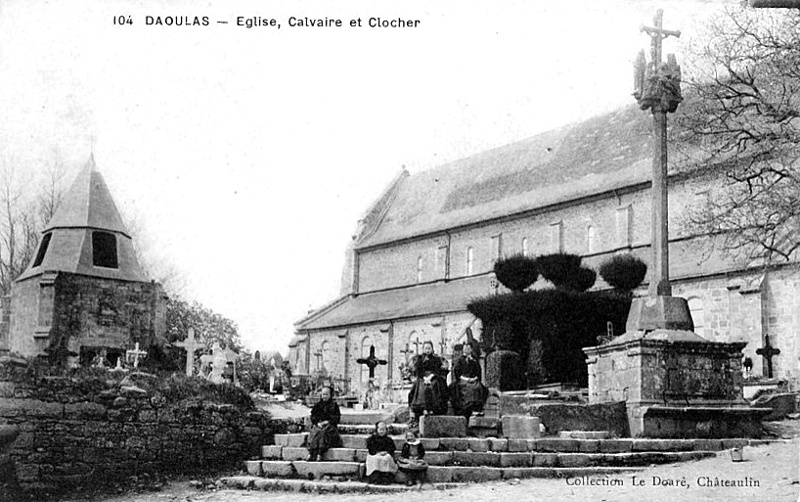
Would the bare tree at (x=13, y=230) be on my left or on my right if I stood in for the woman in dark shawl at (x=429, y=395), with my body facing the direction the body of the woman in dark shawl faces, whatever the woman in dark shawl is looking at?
on my right

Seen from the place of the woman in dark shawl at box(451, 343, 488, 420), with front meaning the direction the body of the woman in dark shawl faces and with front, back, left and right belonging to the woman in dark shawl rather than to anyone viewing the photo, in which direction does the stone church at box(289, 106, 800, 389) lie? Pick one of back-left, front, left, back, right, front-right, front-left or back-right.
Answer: back

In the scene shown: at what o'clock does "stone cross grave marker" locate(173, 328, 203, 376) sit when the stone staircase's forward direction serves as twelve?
The stone cross grave marker is roughly at 5 o'clock from the stone staircase.

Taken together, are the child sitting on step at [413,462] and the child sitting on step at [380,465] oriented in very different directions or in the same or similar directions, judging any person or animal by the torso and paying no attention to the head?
same or similar directions

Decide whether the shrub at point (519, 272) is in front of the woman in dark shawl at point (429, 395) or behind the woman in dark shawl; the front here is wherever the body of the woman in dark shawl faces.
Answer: behind

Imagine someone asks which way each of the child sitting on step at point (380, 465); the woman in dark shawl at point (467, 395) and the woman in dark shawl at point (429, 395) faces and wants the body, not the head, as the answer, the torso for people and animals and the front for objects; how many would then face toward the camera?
3

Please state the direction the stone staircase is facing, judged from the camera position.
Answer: facing the viewer

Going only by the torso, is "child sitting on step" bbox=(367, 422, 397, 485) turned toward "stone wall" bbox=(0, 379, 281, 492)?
no

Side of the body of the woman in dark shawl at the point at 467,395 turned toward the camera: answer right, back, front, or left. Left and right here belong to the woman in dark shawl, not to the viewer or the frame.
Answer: front

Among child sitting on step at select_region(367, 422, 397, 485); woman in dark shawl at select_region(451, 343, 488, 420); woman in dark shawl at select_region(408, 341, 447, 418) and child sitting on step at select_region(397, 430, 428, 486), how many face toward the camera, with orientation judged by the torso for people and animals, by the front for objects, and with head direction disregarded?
4

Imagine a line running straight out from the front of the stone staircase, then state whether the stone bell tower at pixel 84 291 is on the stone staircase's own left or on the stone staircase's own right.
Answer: on the stone staircase's own right

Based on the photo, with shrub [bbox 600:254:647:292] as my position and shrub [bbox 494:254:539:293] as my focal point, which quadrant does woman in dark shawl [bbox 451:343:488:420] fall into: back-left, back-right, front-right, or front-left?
front-left

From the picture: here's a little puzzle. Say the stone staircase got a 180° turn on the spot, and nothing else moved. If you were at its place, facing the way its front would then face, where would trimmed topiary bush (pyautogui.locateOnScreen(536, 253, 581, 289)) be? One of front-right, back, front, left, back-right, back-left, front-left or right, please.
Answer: front

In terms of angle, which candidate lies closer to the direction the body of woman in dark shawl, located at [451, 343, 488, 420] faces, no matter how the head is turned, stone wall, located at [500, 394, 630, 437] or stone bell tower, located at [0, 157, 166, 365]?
the stone wall

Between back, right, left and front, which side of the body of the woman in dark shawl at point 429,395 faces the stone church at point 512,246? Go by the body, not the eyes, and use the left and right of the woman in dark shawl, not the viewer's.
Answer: back

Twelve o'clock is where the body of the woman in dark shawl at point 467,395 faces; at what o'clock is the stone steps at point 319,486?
The stone steps is roughly at 1 o'clock from the woman in dark shawl.

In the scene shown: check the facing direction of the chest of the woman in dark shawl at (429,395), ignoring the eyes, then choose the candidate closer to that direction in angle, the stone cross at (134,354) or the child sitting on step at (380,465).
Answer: the child sitting on step
